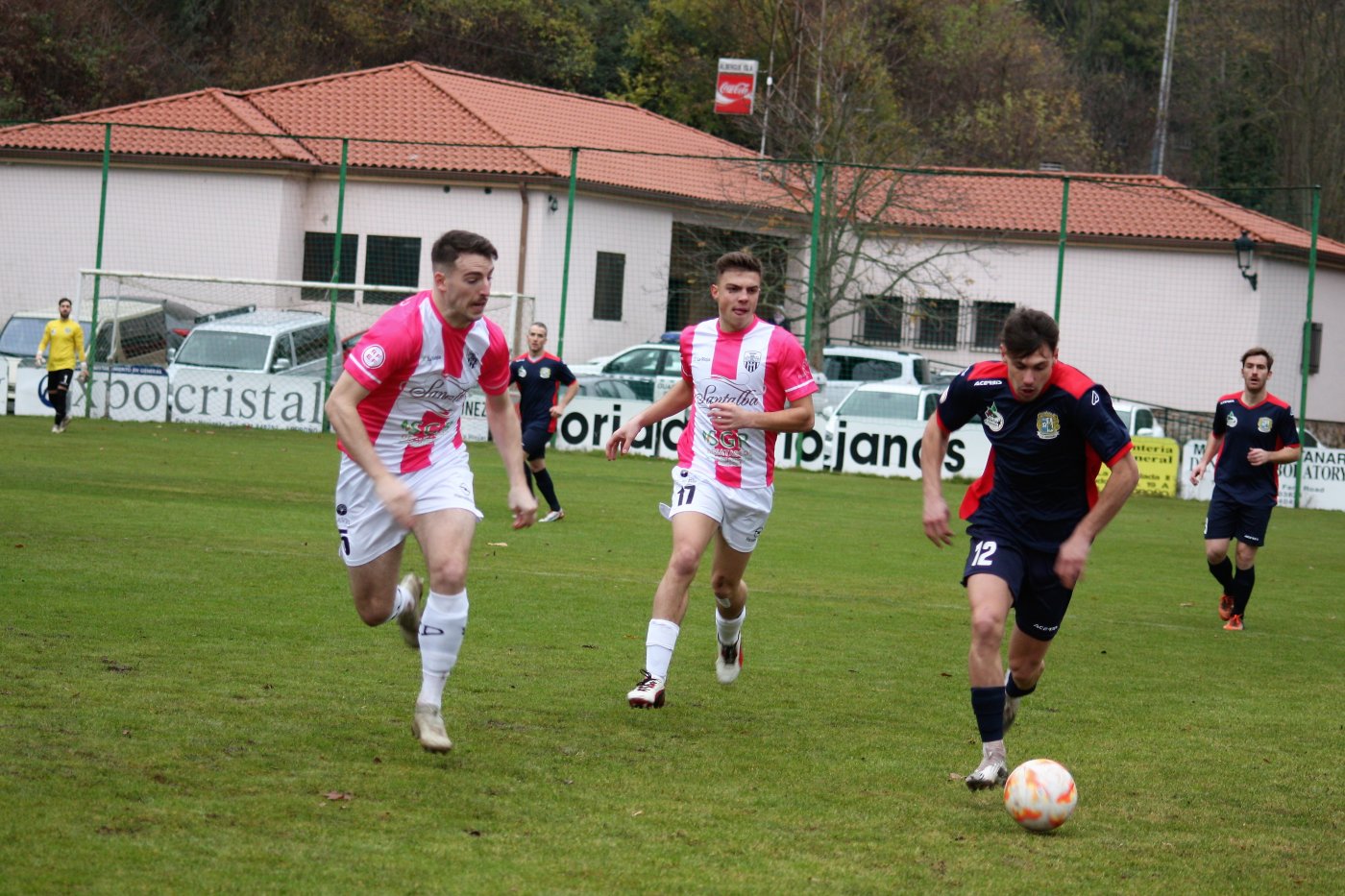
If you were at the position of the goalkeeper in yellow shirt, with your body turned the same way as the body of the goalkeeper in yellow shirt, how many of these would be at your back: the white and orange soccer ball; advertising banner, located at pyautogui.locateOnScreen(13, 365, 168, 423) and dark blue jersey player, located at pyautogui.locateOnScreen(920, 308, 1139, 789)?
1

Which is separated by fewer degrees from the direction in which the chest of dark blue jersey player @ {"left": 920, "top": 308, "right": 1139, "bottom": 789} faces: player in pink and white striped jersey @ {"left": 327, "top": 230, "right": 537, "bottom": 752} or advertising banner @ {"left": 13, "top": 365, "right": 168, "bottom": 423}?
the player in pink and white striped jersey

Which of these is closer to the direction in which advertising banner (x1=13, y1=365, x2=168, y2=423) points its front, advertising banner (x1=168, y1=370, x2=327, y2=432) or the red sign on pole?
the advertising banner

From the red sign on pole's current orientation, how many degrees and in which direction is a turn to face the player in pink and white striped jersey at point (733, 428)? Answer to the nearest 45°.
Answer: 0° — it already faces them

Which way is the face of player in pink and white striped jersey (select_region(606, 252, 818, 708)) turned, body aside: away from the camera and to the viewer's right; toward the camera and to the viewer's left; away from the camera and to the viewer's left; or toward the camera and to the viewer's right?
toward the camera and to the viewer's right

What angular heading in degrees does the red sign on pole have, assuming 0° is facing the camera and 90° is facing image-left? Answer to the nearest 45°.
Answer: approximately 0°

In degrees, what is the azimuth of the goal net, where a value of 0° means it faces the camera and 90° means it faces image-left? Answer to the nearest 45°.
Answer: approximately 0°
